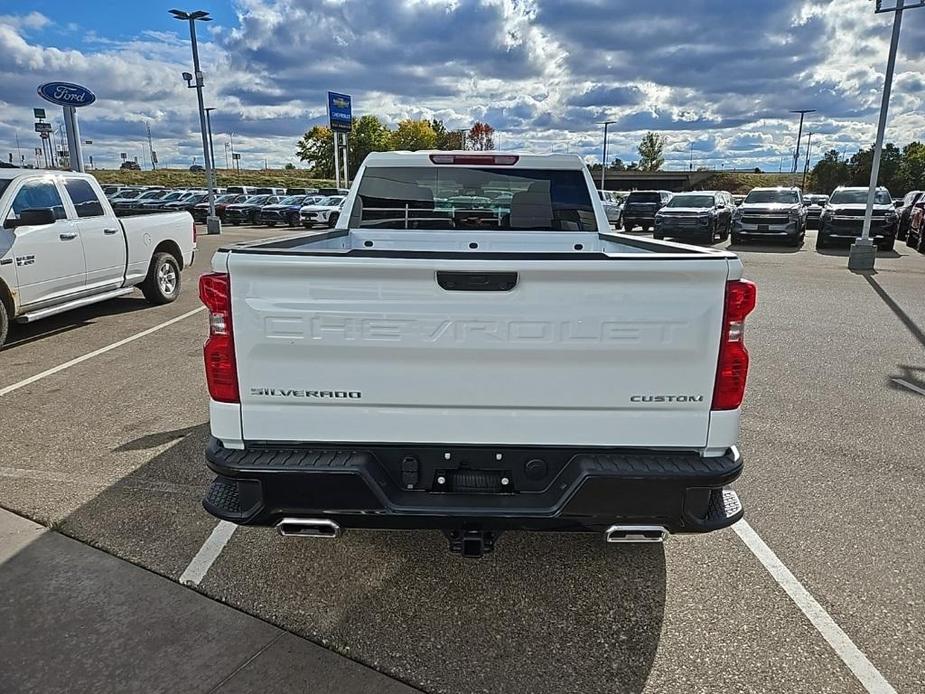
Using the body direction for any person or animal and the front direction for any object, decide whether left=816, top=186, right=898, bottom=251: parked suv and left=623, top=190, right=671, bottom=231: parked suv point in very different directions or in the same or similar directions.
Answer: same or similar directions

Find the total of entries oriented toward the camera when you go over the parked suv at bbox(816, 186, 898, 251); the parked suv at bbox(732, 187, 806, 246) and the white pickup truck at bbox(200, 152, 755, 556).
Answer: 2

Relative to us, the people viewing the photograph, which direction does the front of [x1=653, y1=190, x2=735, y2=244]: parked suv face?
facing the viewer and to the left of the viewer

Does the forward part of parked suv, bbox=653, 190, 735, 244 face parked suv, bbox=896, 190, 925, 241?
no

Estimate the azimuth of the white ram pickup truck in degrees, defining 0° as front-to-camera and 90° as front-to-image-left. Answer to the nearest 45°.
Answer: approximately 45°

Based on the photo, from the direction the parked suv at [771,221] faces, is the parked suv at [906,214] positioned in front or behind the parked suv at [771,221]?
behind

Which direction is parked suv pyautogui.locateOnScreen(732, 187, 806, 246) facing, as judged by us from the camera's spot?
facing the viewer

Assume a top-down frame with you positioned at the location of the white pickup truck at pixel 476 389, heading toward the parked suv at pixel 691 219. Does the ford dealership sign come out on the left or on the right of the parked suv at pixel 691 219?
left

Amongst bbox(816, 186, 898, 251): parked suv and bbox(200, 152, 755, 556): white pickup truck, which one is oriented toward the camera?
the parked suv

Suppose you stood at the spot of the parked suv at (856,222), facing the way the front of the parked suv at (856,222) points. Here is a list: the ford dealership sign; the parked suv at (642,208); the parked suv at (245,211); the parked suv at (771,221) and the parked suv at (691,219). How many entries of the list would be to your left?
0

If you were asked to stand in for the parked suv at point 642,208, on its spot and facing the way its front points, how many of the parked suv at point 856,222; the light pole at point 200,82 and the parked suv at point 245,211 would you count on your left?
1

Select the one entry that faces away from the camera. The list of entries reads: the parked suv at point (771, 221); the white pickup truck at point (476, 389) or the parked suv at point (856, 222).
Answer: the white pickup truck

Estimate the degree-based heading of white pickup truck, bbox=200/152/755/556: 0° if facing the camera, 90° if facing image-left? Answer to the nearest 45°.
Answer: approximately 180°

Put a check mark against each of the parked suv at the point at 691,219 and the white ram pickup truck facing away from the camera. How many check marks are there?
0

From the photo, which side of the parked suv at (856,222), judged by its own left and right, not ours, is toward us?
front

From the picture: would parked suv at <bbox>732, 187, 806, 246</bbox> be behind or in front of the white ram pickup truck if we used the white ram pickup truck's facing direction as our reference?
behind

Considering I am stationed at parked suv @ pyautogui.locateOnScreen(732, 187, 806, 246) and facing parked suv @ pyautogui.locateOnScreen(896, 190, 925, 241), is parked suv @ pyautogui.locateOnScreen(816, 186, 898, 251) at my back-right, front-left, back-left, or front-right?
front-right

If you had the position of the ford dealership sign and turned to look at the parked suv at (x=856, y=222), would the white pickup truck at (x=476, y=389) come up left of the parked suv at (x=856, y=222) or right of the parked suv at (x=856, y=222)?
right

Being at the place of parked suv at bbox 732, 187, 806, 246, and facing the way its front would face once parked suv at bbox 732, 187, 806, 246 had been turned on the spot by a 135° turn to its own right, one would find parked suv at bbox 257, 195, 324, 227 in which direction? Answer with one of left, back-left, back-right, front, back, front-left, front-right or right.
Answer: front-left

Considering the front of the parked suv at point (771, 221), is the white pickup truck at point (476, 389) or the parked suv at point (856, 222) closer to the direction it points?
the white pickup truck

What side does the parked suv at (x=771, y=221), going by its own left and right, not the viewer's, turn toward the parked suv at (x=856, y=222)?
left
